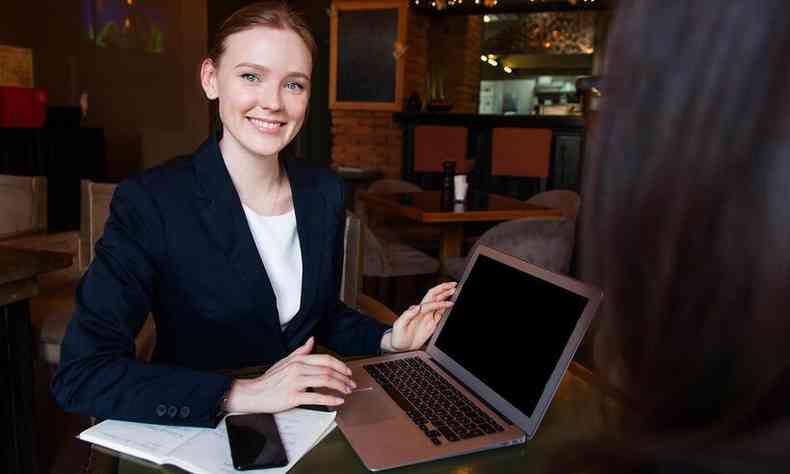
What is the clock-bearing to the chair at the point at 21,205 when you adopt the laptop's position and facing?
The chair is roughly at 3 o'clock from the laptop.

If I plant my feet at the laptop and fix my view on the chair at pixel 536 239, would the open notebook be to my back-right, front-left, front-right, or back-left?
back-left

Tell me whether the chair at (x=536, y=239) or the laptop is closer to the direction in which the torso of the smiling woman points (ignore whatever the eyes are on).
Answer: the laptop

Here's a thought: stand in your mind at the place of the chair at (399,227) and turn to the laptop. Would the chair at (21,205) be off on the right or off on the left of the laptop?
right

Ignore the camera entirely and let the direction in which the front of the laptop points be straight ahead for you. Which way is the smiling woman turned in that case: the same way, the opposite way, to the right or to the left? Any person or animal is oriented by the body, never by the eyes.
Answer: to the left

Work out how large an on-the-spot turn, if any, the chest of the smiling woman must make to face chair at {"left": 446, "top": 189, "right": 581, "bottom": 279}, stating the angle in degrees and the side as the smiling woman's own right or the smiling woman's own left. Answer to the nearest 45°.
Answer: approximately 90° to the smiling woman's own left

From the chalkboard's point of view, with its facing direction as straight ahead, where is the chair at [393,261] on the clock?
The chair is roughly at 12 o'clock from the chalkboard.

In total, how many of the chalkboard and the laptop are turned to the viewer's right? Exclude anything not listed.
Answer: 0

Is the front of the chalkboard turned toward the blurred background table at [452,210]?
yes

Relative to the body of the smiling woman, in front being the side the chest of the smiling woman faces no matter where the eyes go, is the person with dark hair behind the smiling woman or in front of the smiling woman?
in front

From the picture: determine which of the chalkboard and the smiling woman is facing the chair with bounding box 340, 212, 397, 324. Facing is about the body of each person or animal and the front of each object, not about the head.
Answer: the chalkboard

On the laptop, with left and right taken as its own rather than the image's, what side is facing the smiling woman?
right

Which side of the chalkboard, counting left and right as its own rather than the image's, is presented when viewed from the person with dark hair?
front

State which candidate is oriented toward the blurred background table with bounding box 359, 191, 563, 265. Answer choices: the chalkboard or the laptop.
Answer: the chalkboard

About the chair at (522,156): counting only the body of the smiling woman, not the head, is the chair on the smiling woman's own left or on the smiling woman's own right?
on the smiling woman's own left
